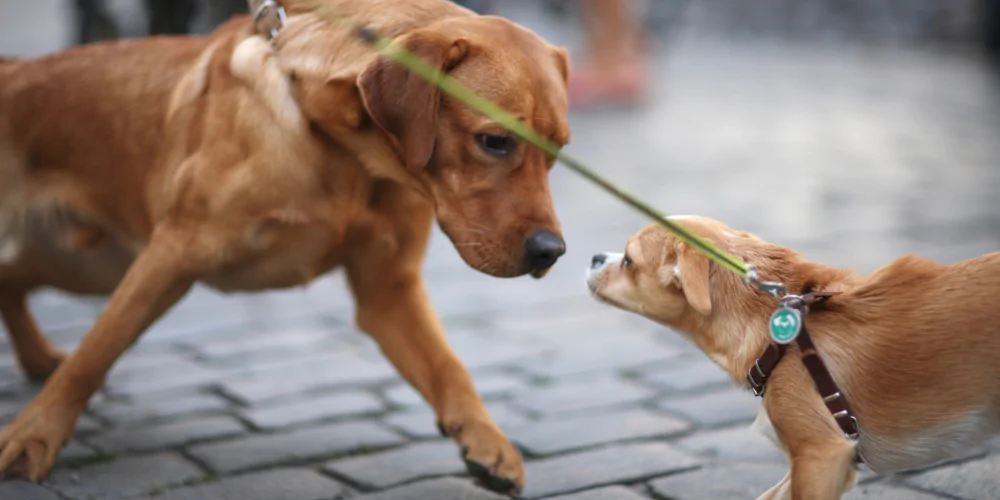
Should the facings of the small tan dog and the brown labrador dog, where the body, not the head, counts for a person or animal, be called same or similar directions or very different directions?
very different directions

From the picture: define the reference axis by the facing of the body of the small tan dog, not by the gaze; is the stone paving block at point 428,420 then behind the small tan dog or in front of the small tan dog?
in front

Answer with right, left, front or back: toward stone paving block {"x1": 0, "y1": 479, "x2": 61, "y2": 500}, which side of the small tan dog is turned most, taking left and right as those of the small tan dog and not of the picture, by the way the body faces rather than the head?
front

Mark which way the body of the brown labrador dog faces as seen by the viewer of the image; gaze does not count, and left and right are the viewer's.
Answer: facing to the right of the viewer

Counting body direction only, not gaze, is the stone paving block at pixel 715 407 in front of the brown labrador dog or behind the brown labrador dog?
in front

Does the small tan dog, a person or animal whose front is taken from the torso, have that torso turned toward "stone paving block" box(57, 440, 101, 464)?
yes

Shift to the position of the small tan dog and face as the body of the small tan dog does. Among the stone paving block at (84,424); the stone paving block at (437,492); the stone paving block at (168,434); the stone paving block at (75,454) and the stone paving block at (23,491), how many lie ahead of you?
5

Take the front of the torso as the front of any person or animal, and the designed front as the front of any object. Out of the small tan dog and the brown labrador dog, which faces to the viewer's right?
the brown labrador dog

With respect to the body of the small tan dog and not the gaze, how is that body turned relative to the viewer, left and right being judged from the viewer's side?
facing to the left of the viewer

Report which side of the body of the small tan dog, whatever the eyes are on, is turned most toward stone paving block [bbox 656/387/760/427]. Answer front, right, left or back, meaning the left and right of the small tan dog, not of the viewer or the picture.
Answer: right

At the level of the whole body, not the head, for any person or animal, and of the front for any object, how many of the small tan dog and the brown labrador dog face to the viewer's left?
1
